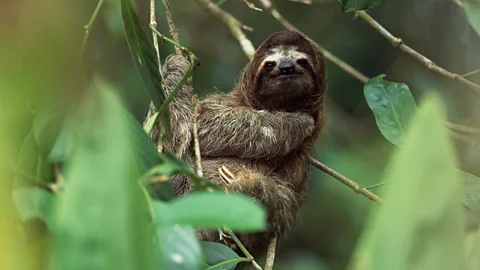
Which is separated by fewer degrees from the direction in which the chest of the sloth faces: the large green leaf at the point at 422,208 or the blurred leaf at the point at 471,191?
the large green leaf

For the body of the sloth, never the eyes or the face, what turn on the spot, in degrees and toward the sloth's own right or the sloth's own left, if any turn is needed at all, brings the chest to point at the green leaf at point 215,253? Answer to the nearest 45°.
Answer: approximately 45° to the sloth's own left

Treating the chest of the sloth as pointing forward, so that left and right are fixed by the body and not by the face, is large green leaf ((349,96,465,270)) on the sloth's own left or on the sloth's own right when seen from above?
on the sloth's own left

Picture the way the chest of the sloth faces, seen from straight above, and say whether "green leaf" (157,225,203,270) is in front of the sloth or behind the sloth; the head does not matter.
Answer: in front

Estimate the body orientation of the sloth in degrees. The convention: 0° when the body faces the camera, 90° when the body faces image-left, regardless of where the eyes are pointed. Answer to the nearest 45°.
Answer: approximately 45°

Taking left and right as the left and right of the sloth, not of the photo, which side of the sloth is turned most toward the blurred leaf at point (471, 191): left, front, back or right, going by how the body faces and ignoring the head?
left

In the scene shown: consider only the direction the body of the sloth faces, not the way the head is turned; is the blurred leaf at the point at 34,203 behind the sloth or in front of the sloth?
in front
